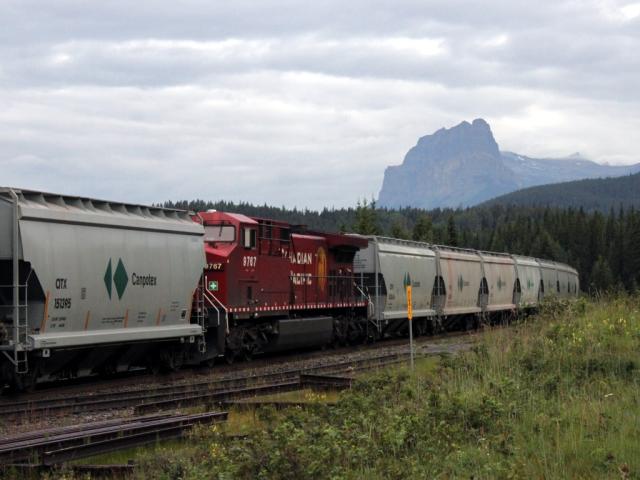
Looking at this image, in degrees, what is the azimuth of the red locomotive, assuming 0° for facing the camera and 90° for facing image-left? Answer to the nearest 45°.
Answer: approximately 45°

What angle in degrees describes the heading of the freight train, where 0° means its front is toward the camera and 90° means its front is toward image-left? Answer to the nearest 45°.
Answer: approximately 45°

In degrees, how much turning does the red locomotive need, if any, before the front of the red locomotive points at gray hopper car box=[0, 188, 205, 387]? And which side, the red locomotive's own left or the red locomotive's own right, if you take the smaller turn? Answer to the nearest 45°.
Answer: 0° — it already faces it

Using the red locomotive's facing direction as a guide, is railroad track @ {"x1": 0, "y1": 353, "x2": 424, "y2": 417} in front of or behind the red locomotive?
in front
